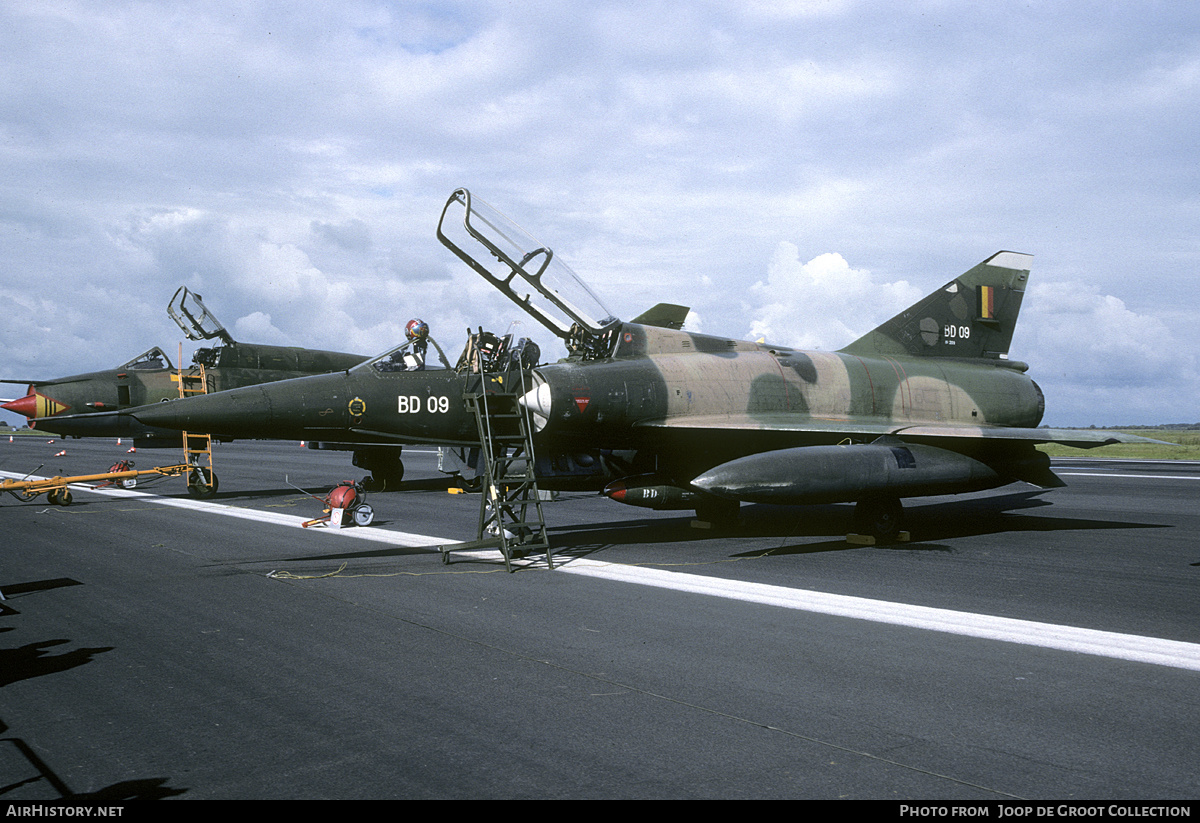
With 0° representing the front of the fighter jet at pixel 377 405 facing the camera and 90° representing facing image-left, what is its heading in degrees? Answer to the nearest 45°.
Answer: approximately 90°

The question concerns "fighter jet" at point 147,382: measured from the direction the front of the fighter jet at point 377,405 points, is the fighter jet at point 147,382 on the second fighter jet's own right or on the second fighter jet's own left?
on the second fighter jet's own right

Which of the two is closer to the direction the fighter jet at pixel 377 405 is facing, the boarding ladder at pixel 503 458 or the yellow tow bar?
the yellow tow bar

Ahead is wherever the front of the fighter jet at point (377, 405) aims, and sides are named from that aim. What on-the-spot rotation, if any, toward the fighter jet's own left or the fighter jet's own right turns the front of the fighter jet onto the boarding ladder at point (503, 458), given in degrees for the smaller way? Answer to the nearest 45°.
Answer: approximately 45° to the fighter jet's own left
